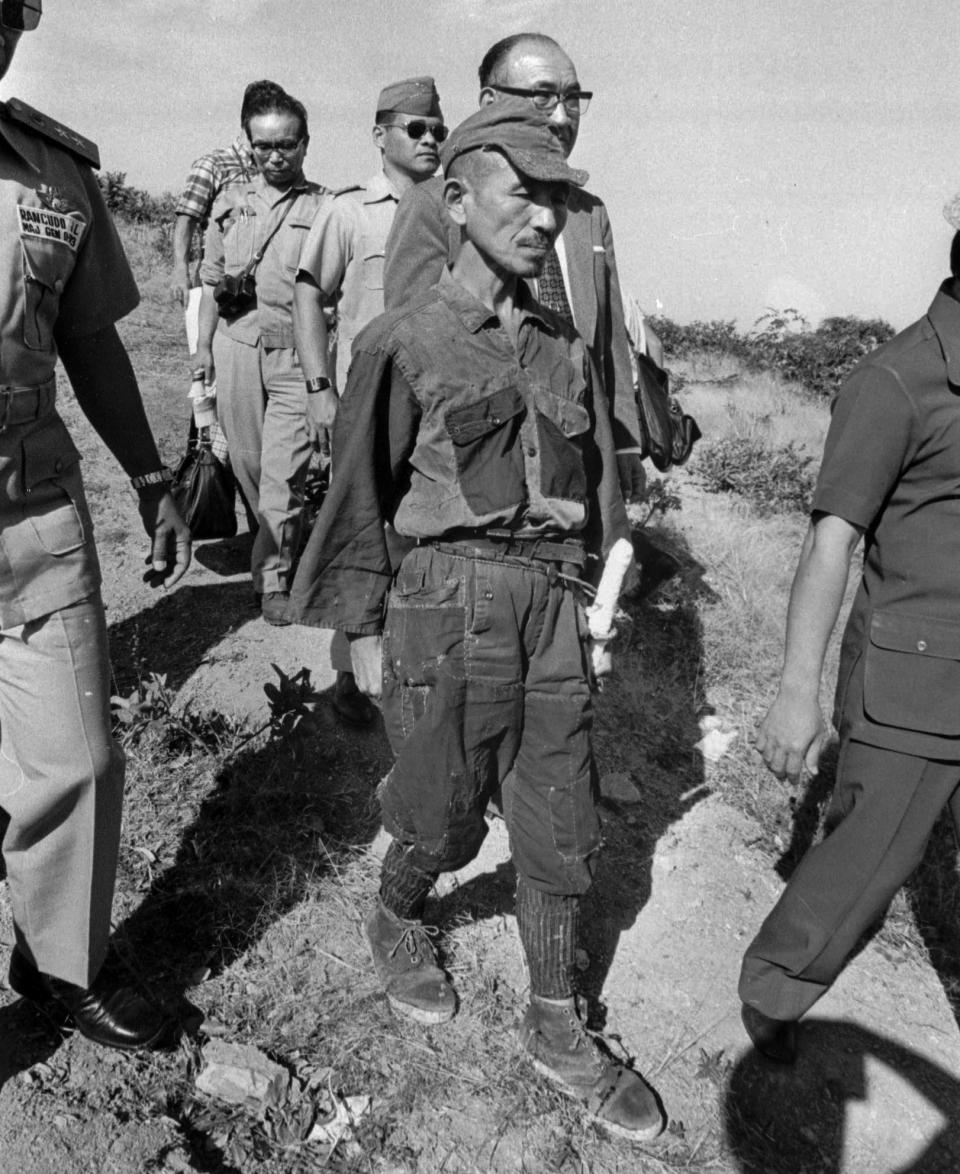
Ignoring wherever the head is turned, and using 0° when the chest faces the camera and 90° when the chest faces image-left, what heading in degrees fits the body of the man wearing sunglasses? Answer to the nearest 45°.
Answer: approximately 315°

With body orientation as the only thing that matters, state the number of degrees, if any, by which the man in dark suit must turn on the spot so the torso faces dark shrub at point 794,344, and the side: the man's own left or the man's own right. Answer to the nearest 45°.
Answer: approximately 135° to the man's own left

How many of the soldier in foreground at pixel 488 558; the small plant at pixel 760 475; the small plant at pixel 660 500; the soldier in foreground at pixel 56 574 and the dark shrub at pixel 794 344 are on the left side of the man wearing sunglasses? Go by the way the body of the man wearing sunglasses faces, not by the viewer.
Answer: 3

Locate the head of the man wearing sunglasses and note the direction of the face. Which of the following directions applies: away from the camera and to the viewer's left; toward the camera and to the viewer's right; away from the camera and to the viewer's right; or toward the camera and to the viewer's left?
toward the camera and to the viewer's right

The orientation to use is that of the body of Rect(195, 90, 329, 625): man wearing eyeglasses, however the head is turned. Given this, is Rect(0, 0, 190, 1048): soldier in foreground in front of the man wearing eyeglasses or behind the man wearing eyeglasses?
in front

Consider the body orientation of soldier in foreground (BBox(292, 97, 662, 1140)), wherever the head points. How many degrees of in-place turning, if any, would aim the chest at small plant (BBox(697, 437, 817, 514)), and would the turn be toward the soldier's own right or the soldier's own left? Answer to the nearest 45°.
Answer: approximately 135° to the soldier's own left

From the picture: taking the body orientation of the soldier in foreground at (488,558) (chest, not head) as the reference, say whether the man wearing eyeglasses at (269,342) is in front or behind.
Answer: behind

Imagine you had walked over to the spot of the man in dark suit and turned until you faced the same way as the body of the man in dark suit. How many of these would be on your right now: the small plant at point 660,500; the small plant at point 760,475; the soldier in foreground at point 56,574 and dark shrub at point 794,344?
1

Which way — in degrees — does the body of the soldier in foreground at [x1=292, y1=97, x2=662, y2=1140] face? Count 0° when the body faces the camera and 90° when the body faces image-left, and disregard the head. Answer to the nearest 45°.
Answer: approximately 315°
